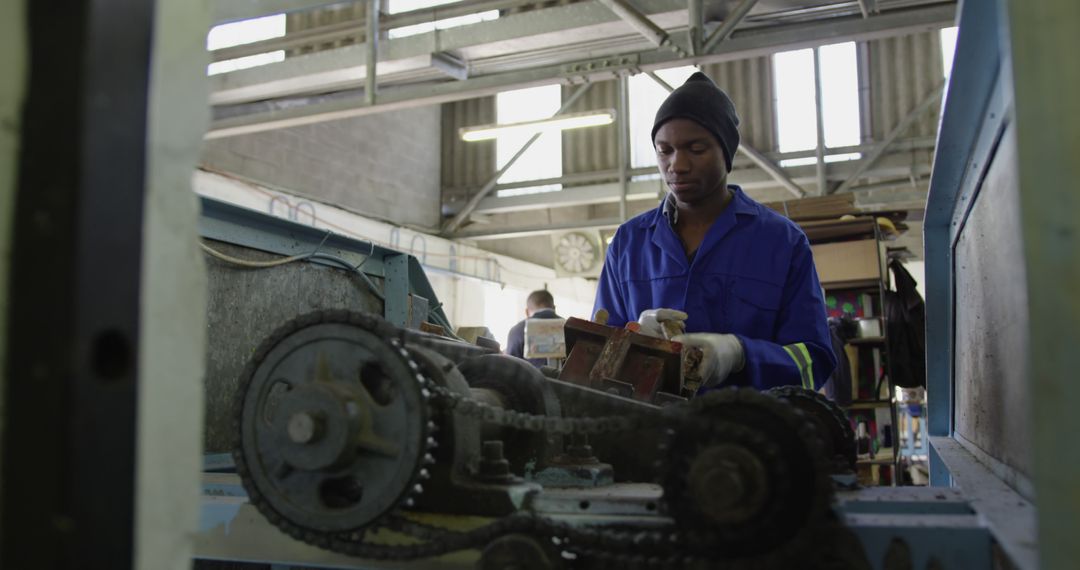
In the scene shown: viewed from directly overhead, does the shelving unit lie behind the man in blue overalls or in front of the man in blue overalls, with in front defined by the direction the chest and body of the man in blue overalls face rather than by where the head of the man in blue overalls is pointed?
behind

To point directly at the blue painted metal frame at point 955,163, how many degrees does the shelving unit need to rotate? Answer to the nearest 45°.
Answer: approximately 45° to its left

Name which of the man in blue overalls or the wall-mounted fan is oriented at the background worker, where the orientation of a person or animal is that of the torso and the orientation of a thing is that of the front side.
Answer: the wall-mounted fan

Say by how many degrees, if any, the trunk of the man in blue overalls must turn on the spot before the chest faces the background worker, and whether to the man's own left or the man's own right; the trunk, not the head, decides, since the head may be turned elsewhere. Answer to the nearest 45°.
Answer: approximately 135° to the man's own right

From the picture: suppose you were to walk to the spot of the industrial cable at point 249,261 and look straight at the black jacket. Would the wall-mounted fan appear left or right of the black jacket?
left

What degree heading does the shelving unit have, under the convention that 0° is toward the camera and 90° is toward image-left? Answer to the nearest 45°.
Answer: approximately 45°
